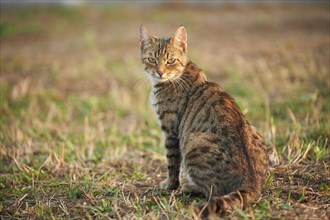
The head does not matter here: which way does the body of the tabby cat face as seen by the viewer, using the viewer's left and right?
facing away from the viewer and to the left of the viewer
